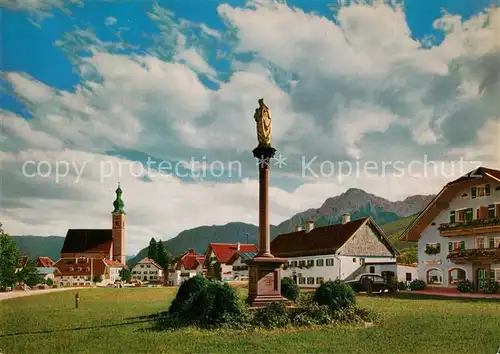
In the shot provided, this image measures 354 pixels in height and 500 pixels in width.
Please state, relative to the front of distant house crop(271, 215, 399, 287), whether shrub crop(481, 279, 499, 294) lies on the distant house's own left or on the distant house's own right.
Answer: on the distant house's own left

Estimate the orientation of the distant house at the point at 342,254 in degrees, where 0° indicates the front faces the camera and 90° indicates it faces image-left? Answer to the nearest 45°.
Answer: approximately 45°

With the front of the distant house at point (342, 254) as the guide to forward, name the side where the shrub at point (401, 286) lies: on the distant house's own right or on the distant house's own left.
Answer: on the distant house's own left

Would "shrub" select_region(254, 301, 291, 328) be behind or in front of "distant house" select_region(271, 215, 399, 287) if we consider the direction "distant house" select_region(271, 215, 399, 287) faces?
in front

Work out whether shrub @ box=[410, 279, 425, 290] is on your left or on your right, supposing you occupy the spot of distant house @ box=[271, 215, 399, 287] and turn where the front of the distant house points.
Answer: on your left

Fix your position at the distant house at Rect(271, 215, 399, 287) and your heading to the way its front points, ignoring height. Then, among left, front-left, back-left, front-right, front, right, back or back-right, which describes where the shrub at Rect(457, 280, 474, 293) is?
left

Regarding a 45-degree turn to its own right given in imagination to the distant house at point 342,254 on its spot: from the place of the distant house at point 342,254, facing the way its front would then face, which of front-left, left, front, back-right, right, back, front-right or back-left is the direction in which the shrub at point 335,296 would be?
left

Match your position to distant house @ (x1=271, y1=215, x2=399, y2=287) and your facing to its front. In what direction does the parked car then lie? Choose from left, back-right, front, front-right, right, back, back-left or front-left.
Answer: front-left

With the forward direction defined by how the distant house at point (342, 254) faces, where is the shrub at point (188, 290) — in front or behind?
in front
